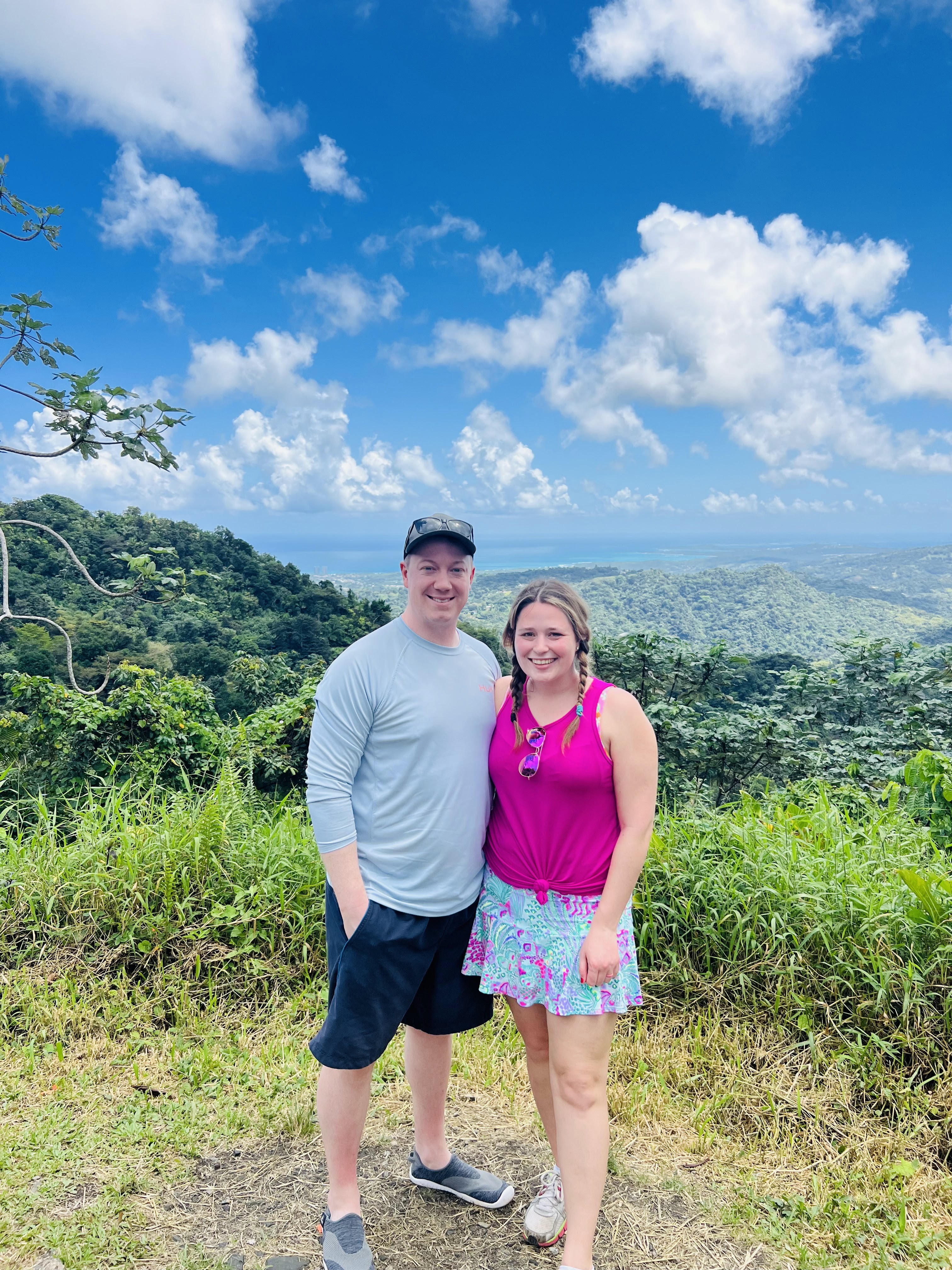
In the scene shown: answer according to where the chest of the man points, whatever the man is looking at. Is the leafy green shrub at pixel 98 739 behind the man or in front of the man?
behind

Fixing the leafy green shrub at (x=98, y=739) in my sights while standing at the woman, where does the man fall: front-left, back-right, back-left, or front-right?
front-left

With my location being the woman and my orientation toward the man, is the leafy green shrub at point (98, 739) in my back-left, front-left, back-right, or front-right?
front-right

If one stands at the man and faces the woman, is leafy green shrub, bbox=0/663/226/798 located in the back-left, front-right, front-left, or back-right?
back-left

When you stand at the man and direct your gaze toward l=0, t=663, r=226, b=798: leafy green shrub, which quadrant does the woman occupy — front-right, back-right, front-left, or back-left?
back-right

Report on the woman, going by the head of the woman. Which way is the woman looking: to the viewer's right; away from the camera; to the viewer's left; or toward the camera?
toward the camera

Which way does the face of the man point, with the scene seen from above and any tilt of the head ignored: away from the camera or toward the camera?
toward the camera
